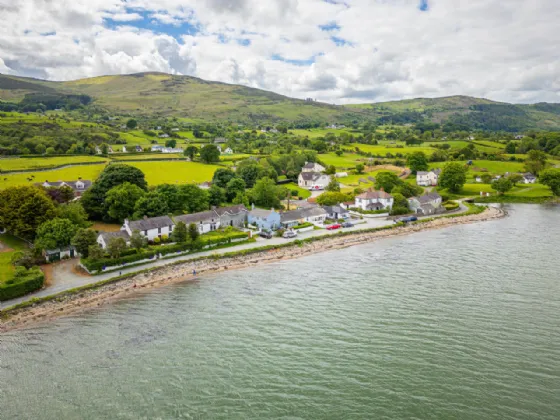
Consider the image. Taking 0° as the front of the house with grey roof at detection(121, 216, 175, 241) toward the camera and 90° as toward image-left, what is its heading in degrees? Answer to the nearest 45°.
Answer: approximately 315°

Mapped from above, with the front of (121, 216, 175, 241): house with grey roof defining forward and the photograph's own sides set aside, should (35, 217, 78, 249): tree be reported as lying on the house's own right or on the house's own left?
on the house's own right

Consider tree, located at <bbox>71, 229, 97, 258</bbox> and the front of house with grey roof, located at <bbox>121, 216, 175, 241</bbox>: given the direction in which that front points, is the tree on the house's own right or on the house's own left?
on the house's own right

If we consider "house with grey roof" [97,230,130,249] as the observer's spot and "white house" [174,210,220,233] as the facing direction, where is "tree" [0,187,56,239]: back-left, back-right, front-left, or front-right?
back-left

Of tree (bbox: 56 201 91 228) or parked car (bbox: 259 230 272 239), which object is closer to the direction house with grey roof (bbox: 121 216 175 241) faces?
the parked car

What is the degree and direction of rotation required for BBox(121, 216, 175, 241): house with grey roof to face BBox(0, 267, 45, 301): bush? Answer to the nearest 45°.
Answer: approximately 90° to its right

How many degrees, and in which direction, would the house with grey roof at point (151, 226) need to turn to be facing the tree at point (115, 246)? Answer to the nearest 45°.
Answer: approximately 90° to its right

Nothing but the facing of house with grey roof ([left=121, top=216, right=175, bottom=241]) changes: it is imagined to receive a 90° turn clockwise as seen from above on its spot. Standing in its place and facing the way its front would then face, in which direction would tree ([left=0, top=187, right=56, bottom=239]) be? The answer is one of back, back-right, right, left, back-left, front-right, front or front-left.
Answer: front-right

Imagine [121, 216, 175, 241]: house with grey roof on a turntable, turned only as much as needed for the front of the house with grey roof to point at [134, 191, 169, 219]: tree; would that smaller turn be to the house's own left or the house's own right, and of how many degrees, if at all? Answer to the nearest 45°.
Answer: approximately 135° to the house's own left

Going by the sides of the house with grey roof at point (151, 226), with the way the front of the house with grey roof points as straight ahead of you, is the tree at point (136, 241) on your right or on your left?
on your right
